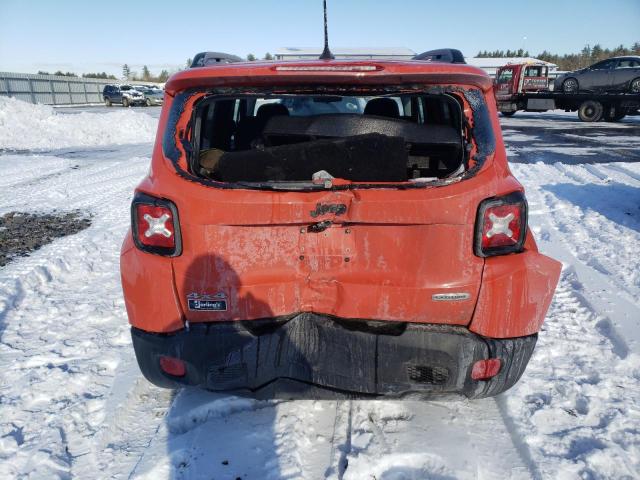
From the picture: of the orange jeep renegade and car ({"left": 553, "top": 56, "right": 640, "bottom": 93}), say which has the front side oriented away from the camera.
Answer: the orange jeep renegade

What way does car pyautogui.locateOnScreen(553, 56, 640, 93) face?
to the viewer's left

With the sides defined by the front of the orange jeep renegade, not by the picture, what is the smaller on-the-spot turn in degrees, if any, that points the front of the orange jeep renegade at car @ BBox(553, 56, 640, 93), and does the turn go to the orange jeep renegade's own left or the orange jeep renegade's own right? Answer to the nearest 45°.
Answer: approximately 45° to the orange jeep renegade's own right

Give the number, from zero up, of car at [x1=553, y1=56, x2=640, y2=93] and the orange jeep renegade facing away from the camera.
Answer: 1

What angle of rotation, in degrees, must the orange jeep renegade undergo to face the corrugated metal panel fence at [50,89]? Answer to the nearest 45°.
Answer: approximately 45° to its left

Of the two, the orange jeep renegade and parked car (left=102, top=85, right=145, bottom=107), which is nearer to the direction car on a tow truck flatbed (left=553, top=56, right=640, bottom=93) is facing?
the parked car

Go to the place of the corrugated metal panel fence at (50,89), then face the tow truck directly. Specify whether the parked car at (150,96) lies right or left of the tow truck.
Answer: left

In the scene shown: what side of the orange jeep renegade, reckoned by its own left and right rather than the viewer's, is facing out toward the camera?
back
